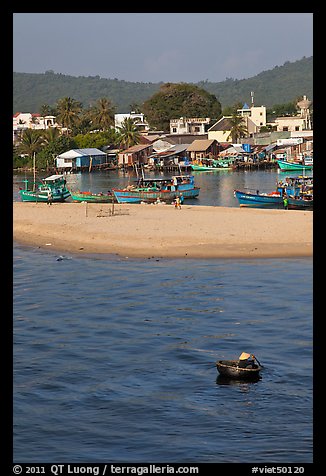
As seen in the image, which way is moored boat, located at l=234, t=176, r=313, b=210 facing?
to the viewer's left
